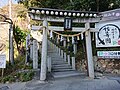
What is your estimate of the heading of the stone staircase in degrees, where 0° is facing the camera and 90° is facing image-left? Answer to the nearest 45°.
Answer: approximately 0°

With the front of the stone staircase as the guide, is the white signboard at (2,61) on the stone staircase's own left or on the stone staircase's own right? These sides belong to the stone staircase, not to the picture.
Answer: on the stone staircase's own right

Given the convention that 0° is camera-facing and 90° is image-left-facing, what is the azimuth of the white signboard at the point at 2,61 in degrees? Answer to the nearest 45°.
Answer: approximately 0°

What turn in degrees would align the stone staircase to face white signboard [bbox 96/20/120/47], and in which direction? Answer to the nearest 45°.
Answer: approximately 90° to its left

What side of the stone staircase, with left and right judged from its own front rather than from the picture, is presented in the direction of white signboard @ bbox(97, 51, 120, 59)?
left

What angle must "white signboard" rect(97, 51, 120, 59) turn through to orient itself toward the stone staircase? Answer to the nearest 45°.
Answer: approximately 90° to its right

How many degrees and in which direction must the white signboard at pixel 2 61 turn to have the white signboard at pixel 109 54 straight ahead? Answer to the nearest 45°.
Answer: approximately 90° to its left

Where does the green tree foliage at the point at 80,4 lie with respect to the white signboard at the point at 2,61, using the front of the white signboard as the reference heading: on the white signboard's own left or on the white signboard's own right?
on the white signboard's own left

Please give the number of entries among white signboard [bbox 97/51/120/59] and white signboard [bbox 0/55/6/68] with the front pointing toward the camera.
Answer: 2
